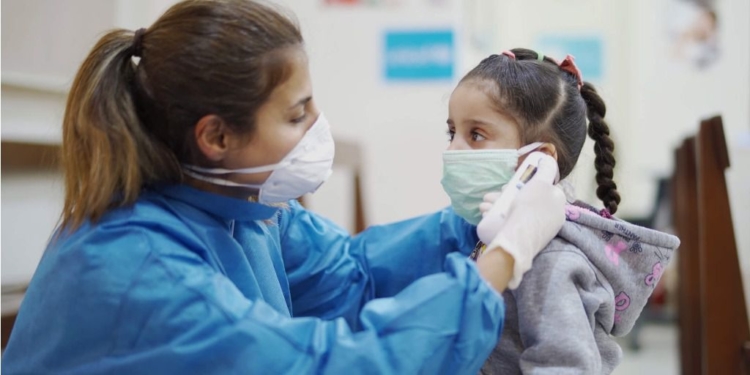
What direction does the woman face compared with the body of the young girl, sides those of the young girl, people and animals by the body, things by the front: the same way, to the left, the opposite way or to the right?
the opposite way

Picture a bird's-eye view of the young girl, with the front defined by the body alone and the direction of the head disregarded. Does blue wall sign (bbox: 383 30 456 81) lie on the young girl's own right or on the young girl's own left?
on the young girl's own right

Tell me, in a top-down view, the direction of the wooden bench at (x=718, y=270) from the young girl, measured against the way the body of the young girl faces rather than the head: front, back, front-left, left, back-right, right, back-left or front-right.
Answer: back-right

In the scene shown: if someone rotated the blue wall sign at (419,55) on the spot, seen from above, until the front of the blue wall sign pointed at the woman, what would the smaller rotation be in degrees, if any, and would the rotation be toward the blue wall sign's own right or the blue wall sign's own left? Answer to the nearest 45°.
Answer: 0° — it already faces them

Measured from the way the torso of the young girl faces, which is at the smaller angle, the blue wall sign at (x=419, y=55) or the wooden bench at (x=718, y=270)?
the blue wall sign

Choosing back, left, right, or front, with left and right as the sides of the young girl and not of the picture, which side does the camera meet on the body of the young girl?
left

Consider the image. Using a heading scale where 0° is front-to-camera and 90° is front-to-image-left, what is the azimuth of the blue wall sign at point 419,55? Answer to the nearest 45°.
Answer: approximately 0°

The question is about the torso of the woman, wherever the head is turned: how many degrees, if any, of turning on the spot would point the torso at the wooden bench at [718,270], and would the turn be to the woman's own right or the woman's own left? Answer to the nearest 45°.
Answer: approximately 45° to the woman's own left

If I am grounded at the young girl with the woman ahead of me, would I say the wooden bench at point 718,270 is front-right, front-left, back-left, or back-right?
back-right

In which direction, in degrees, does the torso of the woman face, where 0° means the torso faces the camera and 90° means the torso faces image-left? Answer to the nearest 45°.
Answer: approximately 270°

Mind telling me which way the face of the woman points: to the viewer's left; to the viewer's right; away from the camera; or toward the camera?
to the viewer's right
